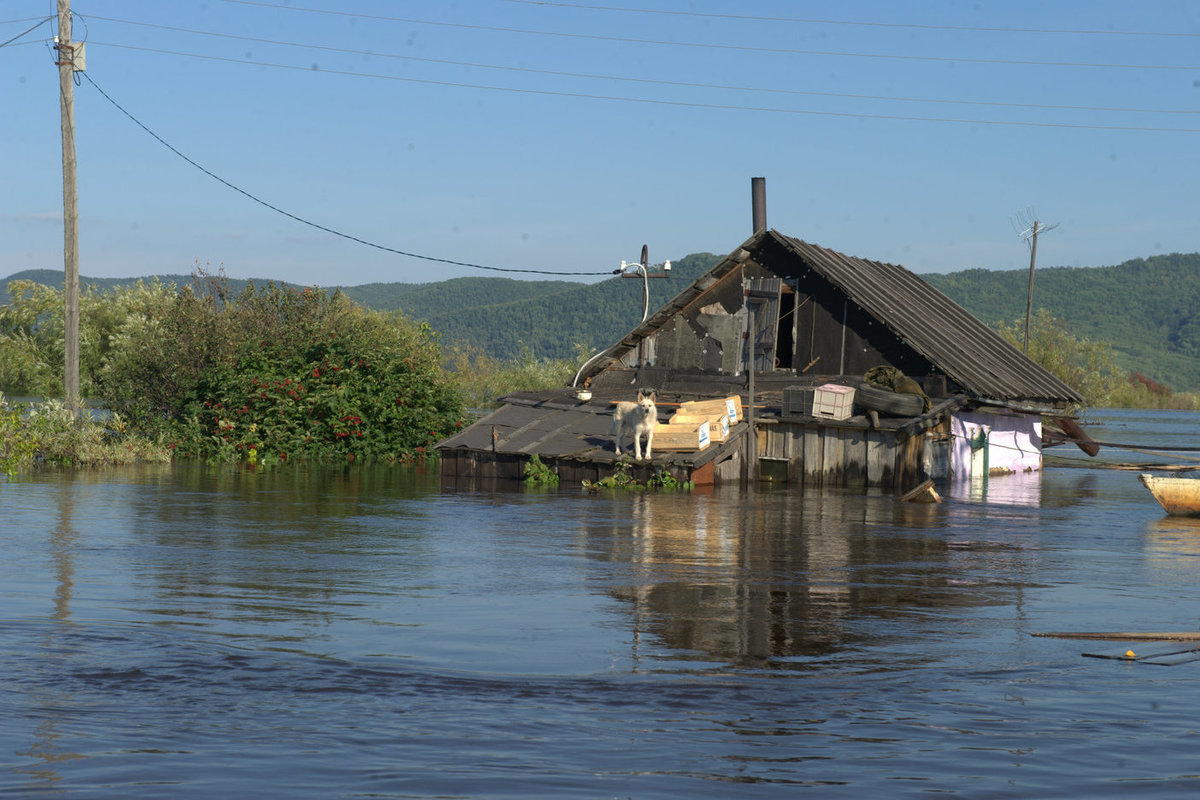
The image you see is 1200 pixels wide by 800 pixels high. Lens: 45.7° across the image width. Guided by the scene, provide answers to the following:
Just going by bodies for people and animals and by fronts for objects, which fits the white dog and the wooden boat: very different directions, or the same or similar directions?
very different directions

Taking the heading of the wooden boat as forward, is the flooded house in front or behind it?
in front

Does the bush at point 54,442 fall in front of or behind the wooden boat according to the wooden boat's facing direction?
in front

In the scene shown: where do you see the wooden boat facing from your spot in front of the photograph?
facing to the left of the viewer

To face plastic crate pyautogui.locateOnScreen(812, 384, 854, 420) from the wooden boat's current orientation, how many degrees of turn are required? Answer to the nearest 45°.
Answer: approximately 45° to its right

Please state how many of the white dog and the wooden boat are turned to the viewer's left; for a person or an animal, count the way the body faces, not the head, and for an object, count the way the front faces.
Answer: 1

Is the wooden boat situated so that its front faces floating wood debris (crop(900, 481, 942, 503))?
yes

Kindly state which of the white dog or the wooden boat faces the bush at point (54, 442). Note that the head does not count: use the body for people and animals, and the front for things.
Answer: the wooden boat

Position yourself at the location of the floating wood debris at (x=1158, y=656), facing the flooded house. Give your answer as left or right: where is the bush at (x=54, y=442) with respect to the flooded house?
left

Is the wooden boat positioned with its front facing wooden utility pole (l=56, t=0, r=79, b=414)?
yes

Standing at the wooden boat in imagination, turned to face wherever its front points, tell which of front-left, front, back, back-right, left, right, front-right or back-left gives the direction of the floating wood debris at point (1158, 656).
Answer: left

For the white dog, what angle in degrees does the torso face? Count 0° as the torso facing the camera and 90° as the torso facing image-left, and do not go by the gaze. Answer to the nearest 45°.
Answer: approximately 315°

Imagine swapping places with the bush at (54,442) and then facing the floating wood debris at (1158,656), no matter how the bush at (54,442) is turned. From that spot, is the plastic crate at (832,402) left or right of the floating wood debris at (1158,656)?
left
